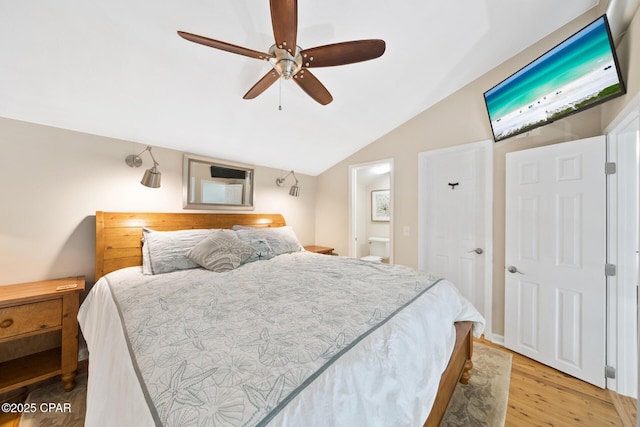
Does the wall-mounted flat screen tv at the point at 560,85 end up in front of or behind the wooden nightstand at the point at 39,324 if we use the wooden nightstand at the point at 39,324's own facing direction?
in front

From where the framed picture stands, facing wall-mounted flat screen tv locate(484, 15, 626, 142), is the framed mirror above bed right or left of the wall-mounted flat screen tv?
right

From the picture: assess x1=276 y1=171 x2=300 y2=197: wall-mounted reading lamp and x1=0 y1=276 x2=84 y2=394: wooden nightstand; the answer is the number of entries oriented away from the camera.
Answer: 0

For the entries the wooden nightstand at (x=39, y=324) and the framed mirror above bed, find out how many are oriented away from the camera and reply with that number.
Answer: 0

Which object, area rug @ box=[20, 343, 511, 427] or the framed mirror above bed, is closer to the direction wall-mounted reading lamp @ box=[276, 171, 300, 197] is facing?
the area rug

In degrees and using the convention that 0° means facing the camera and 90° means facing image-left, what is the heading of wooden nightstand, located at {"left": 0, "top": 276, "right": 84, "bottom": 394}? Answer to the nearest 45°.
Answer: approximately 315°

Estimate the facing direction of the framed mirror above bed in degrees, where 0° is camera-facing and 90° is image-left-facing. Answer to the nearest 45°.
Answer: approximately 315°

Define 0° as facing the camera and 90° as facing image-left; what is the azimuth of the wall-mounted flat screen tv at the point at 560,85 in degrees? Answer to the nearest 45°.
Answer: approximately 45°
